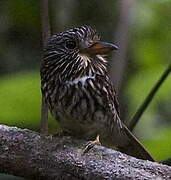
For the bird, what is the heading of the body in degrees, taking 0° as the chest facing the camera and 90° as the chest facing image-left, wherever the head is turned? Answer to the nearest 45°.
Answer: approximately 45°

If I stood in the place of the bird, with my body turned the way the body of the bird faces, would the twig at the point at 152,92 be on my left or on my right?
on my left
